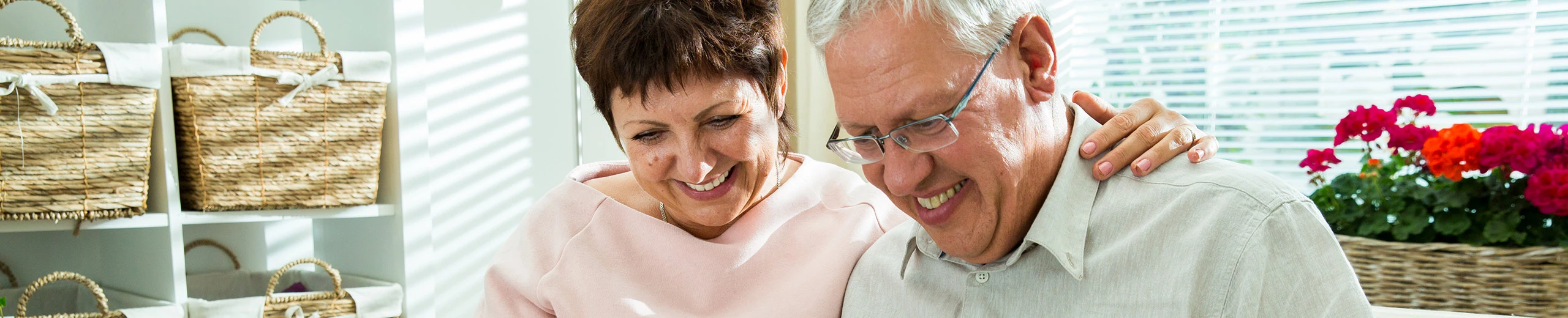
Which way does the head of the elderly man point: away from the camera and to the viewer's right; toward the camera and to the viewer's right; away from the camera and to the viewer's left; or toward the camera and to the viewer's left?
toward the camera and to the viewer's left

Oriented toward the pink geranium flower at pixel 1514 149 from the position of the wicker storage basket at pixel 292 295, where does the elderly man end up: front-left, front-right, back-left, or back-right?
front-right

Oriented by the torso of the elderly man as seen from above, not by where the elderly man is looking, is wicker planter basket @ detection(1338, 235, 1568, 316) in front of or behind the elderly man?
behind

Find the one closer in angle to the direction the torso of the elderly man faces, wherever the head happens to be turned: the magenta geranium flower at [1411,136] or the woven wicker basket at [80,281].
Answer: the woven wicker basket

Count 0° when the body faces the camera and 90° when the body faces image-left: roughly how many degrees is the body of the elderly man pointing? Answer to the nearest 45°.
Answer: approximately 45°

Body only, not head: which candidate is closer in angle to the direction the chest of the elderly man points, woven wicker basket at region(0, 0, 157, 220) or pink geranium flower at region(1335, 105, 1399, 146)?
the woven wicker basket

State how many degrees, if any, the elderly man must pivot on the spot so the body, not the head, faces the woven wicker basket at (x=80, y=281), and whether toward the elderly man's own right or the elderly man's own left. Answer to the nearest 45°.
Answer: approximately 45° to the elderly man's own right

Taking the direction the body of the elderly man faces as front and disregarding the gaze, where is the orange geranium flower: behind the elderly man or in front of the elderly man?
behind

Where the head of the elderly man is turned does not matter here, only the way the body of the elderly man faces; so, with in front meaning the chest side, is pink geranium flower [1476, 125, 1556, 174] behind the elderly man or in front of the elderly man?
behind
